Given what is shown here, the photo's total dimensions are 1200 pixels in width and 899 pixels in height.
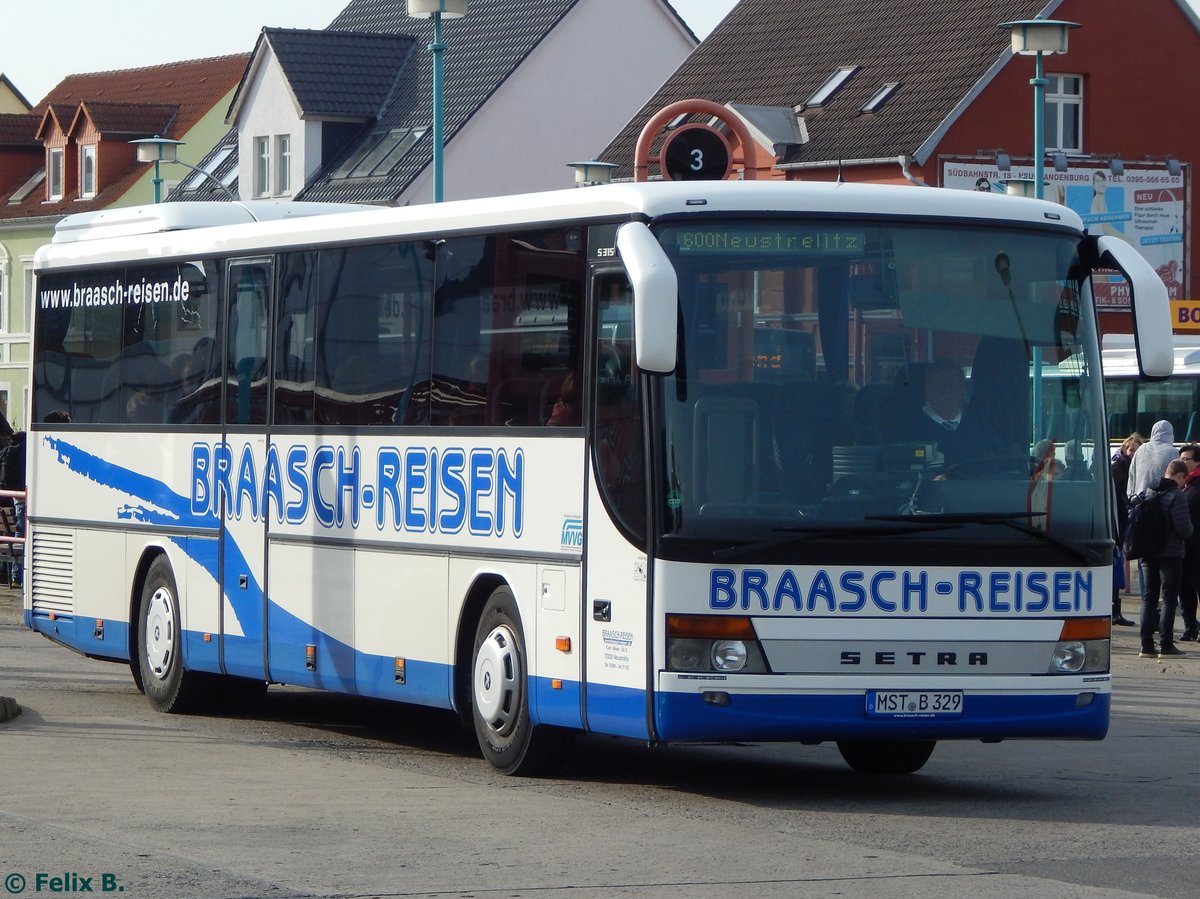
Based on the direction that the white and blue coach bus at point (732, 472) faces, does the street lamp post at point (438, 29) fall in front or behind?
behind

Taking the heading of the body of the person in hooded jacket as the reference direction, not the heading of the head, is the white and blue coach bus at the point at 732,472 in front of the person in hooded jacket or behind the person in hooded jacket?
behind

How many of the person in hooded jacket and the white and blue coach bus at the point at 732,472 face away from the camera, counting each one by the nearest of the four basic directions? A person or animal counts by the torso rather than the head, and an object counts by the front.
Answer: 1

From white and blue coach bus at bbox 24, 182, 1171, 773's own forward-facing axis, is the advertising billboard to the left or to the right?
on its left

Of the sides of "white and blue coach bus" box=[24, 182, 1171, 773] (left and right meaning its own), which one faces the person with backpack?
left

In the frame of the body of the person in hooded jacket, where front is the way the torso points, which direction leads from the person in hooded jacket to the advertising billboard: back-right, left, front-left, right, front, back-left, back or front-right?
front

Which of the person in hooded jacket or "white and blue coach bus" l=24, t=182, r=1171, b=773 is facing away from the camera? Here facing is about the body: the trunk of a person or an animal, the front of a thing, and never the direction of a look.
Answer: the person in hooded jacket

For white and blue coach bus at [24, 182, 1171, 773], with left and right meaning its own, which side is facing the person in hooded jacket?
left

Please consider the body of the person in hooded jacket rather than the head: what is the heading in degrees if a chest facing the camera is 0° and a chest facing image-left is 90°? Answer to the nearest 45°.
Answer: approximately 180°

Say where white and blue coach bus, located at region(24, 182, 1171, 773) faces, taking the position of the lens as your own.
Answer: facing the viewer and to the right of the viewer

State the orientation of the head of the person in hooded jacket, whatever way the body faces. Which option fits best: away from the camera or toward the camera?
away from the camera

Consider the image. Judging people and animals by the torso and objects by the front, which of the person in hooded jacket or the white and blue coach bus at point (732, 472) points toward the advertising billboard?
the person in hooded jacket

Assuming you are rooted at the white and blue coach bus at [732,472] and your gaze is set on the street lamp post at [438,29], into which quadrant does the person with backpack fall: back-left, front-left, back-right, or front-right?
front-right
